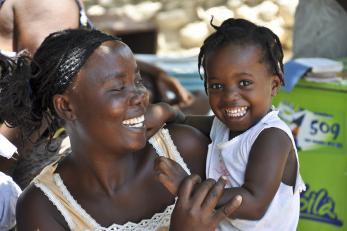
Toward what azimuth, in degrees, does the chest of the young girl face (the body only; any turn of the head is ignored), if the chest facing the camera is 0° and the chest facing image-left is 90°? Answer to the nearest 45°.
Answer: approximately 45°

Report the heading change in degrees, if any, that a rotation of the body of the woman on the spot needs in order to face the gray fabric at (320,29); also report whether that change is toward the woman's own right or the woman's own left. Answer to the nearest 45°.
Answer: approximately 90° to the woman's own left

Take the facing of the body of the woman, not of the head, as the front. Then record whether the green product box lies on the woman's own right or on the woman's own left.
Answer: on the woman's own left

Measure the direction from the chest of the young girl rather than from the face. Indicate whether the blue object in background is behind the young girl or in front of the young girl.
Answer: behind

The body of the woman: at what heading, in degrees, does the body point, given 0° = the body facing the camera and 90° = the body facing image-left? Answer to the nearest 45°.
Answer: approximately 315°
